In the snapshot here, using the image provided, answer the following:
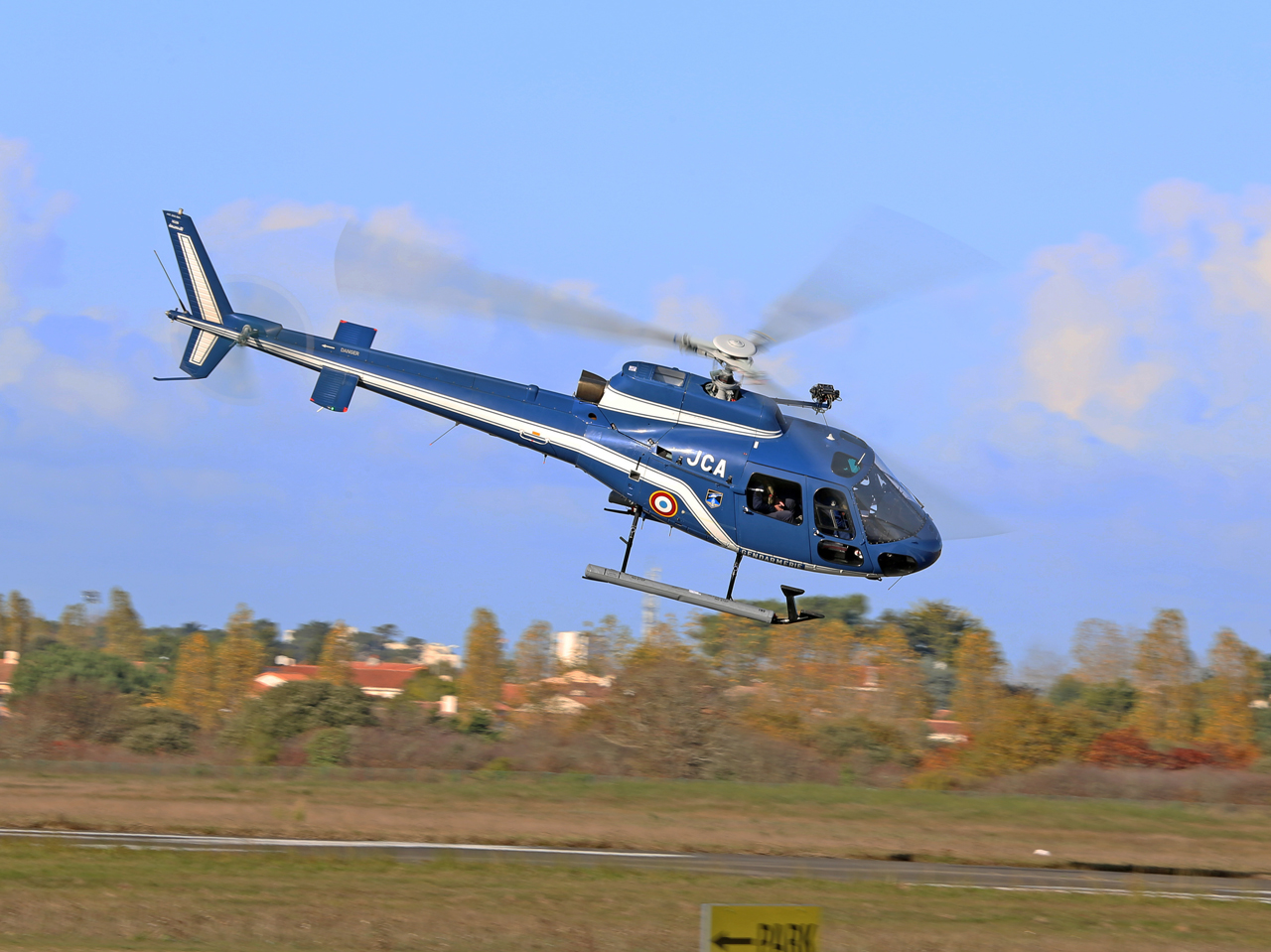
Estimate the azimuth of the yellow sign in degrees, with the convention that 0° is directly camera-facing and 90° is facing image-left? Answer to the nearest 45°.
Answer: approximately 0°
